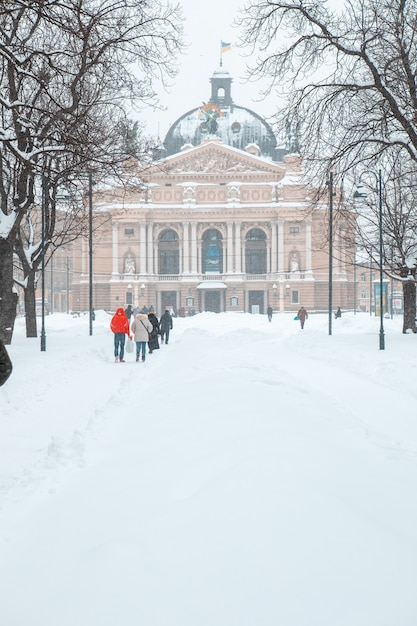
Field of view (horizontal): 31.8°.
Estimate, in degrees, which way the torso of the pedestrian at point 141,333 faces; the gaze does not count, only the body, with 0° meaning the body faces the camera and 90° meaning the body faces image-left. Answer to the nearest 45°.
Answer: approximately 180°

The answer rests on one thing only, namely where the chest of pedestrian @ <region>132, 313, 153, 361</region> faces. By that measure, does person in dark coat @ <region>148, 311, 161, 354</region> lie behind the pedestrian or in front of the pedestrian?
in front

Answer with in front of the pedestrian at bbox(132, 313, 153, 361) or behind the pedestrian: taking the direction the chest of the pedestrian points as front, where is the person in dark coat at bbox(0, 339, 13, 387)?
behind

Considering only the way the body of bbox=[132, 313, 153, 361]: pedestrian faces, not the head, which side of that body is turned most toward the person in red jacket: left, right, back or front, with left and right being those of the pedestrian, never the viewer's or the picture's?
left
